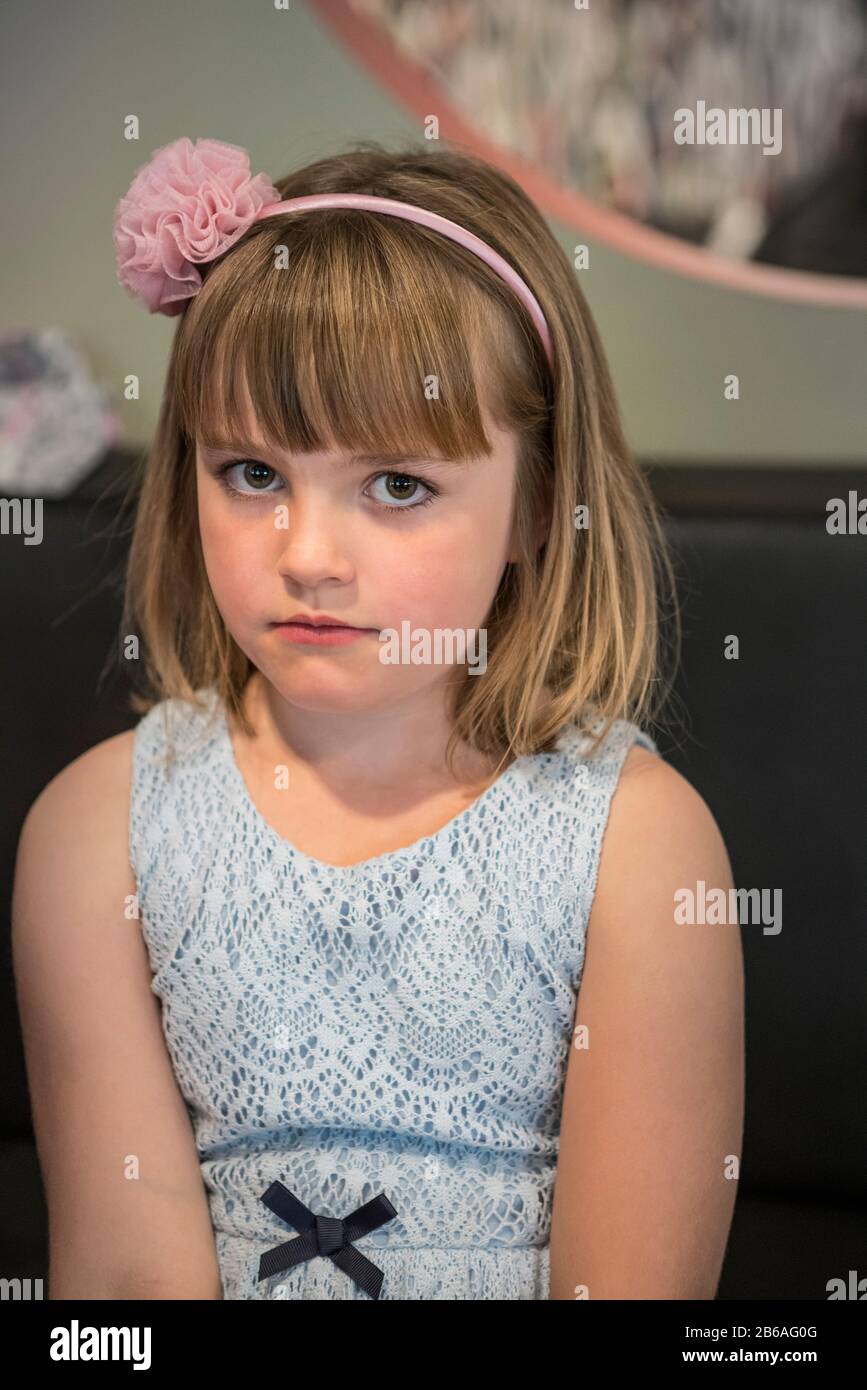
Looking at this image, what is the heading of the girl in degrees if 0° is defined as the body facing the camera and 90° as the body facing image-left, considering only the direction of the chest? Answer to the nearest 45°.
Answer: approximately 0°
